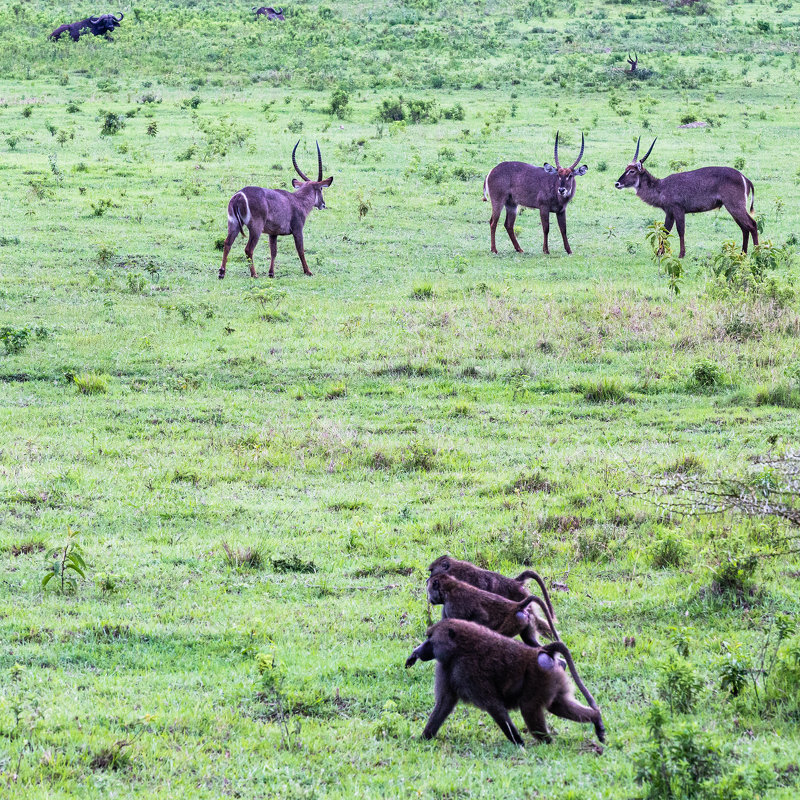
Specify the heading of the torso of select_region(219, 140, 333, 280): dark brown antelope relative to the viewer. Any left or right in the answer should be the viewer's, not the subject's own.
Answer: facing away from the viewer and to the right of the viewer

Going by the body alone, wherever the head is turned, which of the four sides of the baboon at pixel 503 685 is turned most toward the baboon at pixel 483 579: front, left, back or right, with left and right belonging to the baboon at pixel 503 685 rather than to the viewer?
right

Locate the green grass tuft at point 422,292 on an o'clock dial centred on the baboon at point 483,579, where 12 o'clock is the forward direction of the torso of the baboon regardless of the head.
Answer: The green grass tuft is roughly at 3 o'clock from the baboon.

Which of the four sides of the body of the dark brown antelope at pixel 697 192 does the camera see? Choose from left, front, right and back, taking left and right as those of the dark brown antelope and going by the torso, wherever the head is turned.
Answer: left

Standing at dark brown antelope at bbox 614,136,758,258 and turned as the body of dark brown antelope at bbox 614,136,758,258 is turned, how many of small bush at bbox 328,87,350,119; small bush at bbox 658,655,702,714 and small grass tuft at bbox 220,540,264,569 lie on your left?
2

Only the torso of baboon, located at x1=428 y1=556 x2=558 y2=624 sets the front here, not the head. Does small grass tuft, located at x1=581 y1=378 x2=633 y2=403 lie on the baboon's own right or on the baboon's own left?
on the baboon's own right

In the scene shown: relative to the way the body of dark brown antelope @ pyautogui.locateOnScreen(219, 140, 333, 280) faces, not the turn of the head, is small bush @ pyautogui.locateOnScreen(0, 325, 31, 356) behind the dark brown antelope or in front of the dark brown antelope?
behind

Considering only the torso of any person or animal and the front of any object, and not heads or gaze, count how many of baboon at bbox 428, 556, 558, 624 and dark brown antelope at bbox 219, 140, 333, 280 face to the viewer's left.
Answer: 1

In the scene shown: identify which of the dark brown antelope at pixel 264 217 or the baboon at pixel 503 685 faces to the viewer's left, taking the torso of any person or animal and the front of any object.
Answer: the baboon

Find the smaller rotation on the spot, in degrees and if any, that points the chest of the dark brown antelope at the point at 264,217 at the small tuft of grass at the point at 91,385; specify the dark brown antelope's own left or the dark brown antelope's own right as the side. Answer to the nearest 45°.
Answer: approximately 135° to the dark brown antelope's own right

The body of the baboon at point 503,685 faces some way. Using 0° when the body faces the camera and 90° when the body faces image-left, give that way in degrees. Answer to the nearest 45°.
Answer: approximately 90°

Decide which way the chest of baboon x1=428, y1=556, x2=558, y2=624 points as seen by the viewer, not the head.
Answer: to the viewer's left
